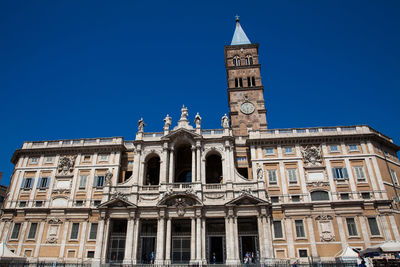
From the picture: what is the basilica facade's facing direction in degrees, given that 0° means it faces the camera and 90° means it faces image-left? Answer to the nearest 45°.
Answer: approximately 0°
